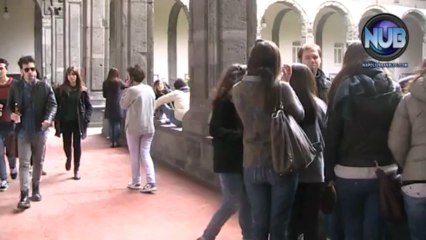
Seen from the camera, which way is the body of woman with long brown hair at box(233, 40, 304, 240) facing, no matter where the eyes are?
away from the camera

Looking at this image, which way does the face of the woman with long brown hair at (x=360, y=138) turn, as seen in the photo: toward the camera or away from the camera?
away from the camera

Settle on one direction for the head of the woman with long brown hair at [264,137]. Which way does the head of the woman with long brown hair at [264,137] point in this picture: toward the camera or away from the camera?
away from the camera

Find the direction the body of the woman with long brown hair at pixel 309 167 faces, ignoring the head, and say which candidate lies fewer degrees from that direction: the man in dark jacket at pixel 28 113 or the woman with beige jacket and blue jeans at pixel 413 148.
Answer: the man in dark jacket

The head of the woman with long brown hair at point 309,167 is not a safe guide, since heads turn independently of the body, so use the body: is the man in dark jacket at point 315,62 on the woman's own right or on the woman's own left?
on the woman's own right

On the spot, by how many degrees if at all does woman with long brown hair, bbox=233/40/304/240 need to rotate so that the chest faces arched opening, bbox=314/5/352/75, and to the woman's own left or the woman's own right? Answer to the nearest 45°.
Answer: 0° — they already face it
